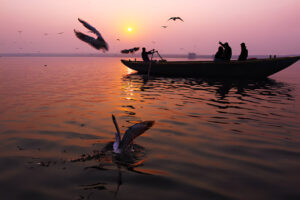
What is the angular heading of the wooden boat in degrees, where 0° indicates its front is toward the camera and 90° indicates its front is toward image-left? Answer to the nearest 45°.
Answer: approximately 270°
